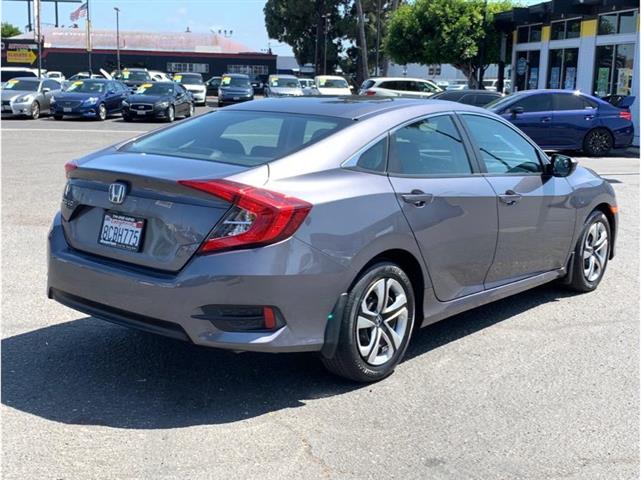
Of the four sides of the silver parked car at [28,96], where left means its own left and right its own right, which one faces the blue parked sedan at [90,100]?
left

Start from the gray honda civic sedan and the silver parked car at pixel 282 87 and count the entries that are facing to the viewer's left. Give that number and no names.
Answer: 0

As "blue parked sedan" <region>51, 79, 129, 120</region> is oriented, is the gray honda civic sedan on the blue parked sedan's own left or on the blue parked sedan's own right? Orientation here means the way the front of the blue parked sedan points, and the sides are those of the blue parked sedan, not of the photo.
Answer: on the blue parked sedan's own left

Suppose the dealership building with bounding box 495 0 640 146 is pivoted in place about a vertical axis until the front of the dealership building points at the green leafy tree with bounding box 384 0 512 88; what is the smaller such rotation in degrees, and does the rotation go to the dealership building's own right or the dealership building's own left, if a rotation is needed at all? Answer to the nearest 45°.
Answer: approximately 90° to the dealership building's own right

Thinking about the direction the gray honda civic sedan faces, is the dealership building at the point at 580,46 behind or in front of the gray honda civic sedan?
in front

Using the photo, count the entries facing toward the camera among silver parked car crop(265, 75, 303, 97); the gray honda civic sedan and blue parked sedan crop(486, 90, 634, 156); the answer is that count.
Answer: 1

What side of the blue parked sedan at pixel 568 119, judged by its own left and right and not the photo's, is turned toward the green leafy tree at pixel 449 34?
right

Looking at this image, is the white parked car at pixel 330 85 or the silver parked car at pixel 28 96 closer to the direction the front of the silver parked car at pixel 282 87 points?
the silver parked car

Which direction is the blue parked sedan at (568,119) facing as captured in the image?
to the viewer's left

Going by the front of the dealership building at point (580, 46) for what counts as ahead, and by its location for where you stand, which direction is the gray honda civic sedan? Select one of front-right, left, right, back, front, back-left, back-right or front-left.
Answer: front-left

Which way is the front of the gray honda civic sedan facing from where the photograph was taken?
facing away from the viewer and to the right of the viewer

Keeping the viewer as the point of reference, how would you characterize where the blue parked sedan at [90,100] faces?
facing the viewer and to the left of the viewer

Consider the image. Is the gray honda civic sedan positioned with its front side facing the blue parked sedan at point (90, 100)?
no

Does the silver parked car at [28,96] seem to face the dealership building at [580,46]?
no

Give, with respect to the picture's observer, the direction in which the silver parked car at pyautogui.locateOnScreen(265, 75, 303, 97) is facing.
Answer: facing the viewer

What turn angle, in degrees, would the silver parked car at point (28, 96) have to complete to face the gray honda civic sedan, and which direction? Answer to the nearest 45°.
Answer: approximately 45° to its left

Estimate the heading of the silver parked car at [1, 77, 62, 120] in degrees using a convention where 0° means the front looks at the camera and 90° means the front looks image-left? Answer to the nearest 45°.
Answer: approximately 45°

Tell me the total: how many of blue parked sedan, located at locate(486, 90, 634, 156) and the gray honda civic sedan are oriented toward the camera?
0

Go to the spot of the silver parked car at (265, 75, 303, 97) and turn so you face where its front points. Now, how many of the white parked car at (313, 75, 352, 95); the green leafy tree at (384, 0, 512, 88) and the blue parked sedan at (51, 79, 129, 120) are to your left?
2

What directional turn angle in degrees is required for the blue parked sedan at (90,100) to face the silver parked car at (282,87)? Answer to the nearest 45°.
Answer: approximately 180°
